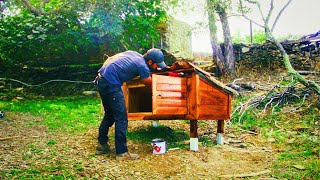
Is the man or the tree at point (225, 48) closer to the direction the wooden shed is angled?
the man

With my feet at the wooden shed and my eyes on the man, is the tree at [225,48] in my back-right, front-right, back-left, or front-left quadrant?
back-right

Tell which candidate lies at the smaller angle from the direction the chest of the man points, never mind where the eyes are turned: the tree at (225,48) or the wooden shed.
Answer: the wooden shed

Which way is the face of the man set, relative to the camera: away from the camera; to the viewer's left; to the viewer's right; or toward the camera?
to the viewer's right

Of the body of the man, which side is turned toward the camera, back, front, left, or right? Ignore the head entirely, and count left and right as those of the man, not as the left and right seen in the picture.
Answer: right

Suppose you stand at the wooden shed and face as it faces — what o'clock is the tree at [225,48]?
The tree is roughly at 5 o'clock from the wooden shed.

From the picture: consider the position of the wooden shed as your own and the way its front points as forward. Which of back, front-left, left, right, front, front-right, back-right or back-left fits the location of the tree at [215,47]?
back-right

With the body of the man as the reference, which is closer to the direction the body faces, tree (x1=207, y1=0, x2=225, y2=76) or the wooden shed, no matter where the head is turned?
the wooden shed

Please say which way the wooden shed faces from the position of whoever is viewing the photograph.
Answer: facing the viewer and to the left of the viewer
